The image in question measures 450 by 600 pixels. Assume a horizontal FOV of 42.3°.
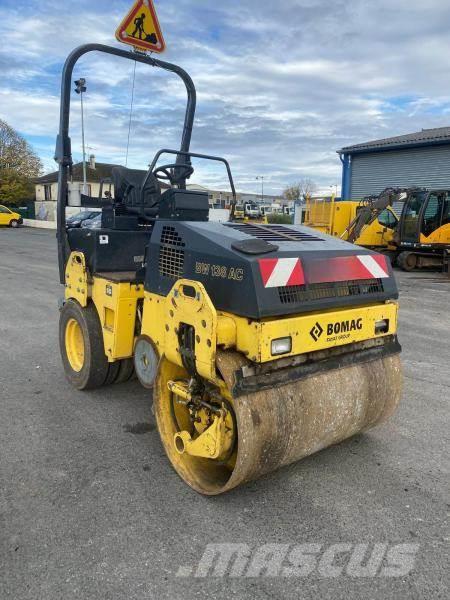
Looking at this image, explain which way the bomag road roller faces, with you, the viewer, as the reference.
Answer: facing the viewer and to the right of the viewer

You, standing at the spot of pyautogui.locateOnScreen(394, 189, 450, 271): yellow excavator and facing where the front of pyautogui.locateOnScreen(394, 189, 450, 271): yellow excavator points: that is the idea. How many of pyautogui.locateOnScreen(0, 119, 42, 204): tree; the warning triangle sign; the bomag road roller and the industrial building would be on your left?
2

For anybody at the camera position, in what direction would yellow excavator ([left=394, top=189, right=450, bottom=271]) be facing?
facing to the left of the viewer

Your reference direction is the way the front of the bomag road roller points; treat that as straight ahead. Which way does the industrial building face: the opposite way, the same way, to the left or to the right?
to the right

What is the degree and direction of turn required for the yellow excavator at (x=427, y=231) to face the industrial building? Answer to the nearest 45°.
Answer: approximately 90° to its right

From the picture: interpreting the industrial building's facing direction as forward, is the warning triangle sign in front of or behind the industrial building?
in front

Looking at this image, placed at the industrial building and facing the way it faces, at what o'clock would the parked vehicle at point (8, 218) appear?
The parked vehicle is roughly at 2 o'clock from the industrial building.

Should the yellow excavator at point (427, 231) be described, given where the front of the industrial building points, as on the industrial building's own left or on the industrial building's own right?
on the industrial building's own left

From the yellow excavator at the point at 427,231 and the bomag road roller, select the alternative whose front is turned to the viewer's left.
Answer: the yellow excavator

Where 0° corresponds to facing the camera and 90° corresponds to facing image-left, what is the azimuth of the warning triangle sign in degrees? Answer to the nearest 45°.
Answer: approximately 0°

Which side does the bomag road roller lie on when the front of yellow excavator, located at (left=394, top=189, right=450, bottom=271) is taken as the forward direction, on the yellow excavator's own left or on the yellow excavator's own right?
on the yellow excavator's own left

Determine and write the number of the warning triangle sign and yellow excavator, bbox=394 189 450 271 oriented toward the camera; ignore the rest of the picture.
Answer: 1

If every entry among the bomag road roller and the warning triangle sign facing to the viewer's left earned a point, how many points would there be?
0

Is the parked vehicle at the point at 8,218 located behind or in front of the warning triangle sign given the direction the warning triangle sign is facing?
behind
